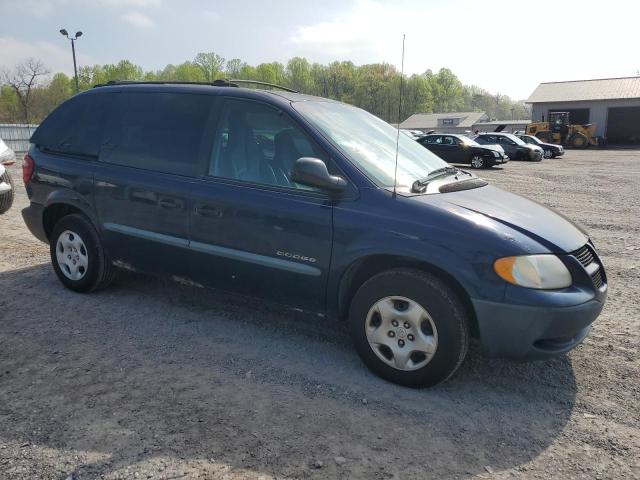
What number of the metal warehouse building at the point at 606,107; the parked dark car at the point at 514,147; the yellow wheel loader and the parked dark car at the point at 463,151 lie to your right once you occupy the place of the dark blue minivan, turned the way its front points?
0

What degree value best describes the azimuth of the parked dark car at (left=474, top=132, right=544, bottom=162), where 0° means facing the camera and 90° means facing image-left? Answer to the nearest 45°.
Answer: approximately 315°

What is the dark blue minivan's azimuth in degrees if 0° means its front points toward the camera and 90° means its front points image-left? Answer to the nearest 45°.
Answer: approximately 315°

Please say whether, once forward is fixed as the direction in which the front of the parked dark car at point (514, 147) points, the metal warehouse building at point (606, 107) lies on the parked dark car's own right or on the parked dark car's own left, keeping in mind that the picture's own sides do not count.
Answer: on the parked dark car's own left

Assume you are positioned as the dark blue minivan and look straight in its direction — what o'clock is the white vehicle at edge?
The white vehicle at edge is roughly at 6 o'clock from the dark blue minivan.

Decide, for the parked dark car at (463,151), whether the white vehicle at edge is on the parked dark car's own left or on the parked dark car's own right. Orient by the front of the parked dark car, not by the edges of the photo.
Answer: on the parked dark car's own right

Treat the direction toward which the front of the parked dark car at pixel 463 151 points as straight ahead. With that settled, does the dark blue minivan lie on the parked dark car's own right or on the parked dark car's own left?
on the parked dark car's own right

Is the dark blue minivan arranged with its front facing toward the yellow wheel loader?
no

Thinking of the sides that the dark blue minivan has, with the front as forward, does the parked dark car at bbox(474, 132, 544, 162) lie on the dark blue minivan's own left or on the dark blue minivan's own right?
on the dark blue minivan's own left

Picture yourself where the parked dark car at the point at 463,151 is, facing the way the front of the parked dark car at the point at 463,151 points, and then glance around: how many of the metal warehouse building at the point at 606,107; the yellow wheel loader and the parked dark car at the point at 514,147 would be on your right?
0

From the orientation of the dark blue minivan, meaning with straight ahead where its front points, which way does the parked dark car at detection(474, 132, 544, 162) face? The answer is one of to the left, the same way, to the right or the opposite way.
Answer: the same way

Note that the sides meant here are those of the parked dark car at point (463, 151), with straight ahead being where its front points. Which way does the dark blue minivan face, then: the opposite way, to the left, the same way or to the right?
the same way

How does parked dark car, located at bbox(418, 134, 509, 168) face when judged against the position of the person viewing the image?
facing the viewer and to the right of the viewer
